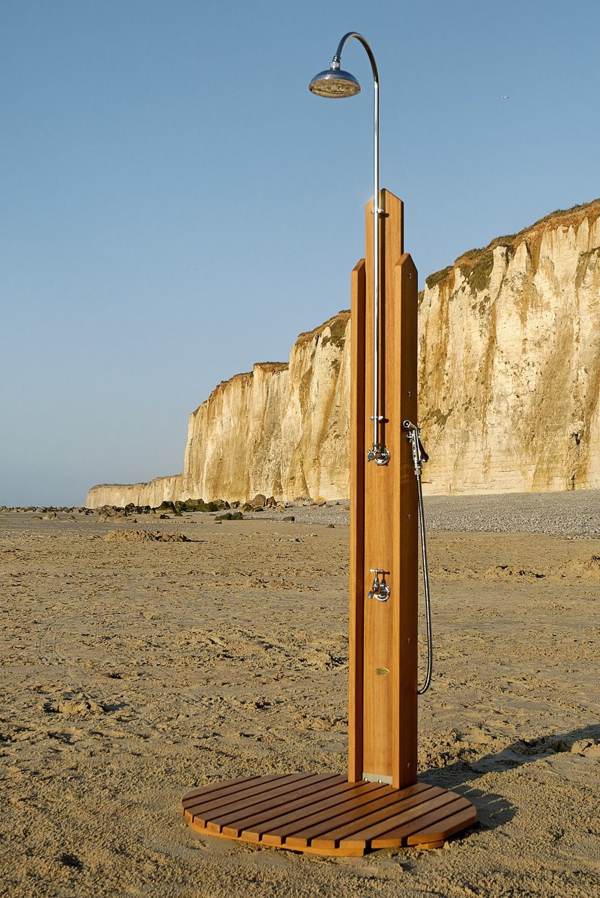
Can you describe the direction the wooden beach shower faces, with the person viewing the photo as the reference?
facing the viewer and to the left of the viewer
